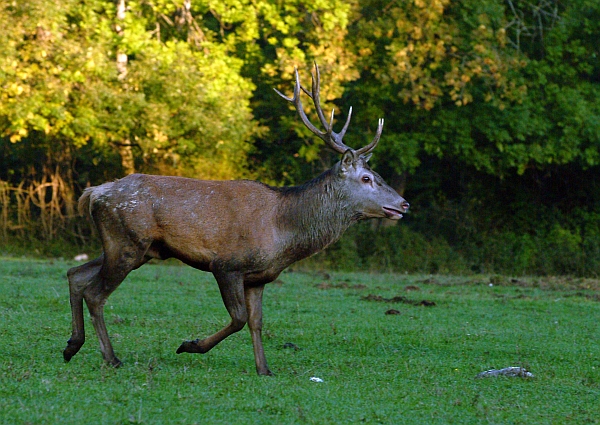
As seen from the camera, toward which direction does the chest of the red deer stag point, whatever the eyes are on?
to the viewer's right
